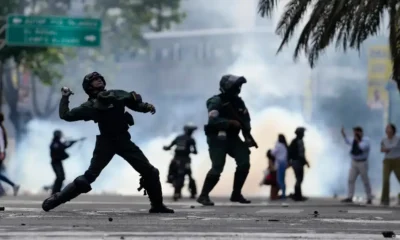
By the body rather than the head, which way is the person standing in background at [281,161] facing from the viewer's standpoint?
to the viewer's left
